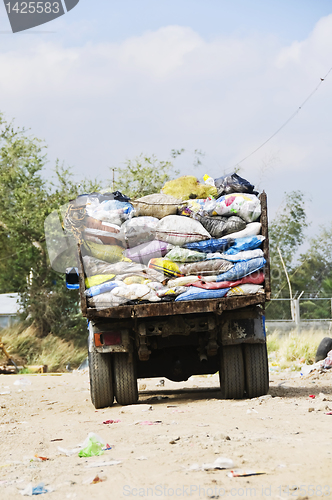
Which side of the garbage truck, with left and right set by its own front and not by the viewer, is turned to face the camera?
back

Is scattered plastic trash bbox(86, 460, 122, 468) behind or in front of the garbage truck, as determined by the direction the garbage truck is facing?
behind

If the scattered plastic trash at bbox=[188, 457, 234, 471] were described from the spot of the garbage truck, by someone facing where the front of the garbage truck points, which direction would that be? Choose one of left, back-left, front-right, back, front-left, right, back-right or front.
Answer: back

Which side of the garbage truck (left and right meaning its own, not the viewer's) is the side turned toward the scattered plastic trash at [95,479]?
back

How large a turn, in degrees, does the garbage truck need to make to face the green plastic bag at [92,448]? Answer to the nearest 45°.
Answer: approximately 180°

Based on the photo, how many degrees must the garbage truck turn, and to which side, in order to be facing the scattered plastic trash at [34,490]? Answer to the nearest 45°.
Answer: approximately 180°

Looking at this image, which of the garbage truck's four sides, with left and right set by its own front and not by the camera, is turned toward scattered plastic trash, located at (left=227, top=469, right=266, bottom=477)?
back
